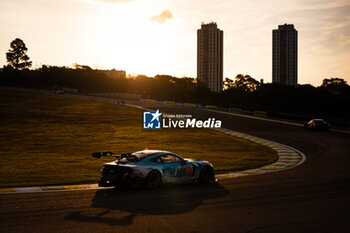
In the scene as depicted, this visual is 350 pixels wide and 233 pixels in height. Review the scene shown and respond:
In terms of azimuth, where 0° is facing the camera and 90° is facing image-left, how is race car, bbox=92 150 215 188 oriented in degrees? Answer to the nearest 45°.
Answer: approximately 225°
